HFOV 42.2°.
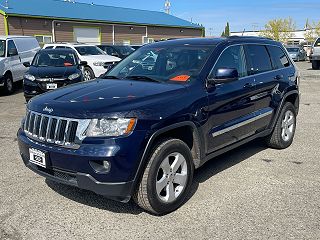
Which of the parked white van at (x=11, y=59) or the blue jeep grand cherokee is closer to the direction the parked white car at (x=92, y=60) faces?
the blue jeep grand cherokee

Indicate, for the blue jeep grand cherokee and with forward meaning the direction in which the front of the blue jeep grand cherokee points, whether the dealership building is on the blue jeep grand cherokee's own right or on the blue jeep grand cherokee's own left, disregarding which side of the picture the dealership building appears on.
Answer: on the blue jeep grand cherokee's own right

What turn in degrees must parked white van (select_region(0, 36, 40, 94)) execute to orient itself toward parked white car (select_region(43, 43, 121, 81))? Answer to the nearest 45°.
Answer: approximately 135° to its left

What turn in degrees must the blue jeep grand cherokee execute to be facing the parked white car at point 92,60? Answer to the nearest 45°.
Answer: approximately 135° to its right

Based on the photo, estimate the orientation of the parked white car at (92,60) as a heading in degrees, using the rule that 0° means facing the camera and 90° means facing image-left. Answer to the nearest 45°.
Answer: approximately 315°

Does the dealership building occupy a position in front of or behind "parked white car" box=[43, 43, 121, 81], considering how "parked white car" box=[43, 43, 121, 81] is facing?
behind

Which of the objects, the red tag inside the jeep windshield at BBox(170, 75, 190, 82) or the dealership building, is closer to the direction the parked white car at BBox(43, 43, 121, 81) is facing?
the red tag inside the jeep windshield
